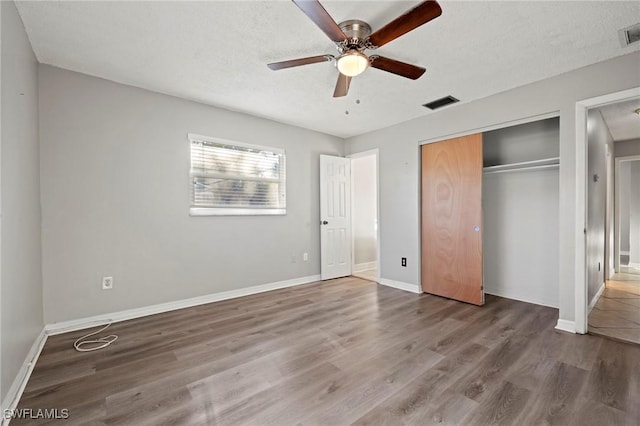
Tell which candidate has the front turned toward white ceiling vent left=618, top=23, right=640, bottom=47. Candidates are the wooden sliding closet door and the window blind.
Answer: the window blind

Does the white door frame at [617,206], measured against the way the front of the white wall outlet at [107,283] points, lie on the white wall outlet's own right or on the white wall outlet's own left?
on the white wall outlet's own left

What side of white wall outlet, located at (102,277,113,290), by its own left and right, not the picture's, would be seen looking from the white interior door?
left

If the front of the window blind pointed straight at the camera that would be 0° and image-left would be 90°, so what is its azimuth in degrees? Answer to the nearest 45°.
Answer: approximately 315°

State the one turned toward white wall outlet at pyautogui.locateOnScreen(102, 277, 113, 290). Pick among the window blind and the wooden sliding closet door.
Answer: the wooden sliding closet door

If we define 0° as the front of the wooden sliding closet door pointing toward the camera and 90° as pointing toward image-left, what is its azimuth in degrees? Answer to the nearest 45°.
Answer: approximately 45°

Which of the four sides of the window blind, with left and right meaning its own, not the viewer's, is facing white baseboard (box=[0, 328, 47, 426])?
right

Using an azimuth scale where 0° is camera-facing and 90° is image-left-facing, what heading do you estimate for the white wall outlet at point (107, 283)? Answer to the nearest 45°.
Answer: approximately 0°
